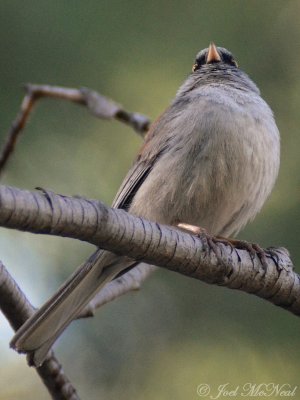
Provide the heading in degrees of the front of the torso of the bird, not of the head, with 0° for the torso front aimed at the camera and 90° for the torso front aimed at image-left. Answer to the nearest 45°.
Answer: approximately 315°
